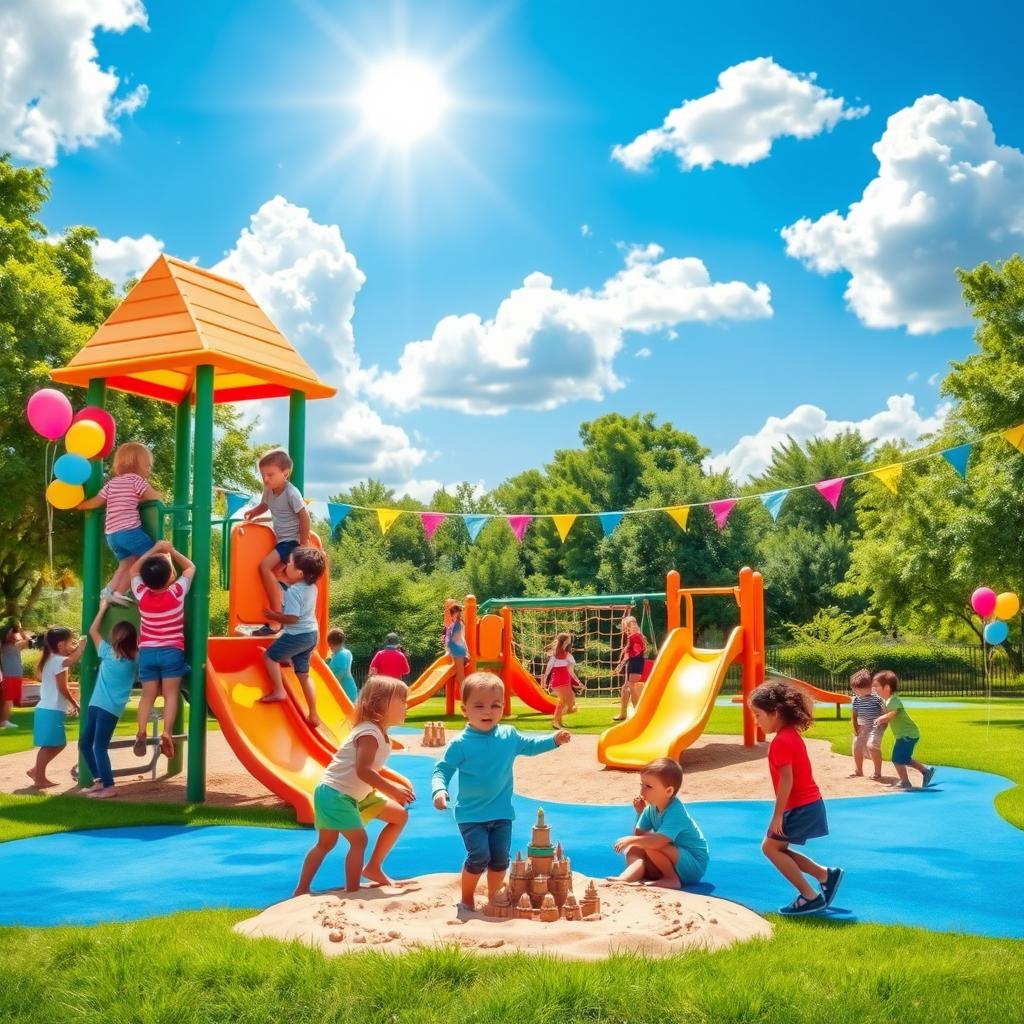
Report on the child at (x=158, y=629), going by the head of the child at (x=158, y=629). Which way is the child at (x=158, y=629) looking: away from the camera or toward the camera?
away from the camera

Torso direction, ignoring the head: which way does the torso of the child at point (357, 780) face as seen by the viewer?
to the viewer's right

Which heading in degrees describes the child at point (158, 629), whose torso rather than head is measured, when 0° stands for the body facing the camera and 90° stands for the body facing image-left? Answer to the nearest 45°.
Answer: approximately 180°

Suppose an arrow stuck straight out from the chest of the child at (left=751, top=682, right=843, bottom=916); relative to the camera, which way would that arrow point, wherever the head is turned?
to the viewer's left

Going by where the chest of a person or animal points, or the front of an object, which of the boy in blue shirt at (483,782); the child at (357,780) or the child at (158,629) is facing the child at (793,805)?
the child at (357,780)

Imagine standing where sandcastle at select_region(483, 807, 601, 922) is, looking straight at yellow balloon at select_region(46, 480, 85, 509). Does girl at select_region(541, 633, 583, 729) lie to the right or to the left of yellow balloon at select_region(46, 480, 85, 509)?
right

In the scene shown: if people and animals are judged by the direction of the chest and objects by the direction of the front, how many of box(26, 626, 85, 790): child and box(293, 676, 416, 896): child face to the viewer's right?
2

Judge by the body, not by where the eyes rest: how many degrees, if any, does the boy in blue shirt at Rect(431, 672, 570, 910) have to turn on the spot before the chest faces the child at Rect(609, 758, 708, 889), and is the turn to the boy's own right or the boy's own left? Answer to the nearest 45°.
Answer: approximately 135° to the boy's own left

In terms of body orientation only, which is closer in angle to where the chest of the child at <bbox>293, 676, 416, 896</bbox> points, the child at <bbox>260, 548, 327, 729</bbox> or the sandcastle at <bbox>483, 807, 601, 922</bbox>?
the sandcastle
